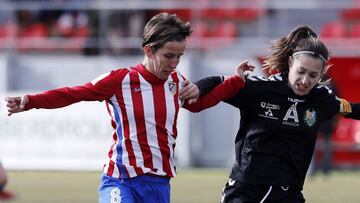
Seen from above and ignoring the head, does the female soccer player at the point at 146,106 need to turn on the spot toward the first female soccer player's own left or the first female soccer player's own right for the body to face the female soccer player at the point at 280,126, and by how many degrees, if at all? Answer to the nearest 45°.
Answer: approximately 45° to the first female soccer player's own left

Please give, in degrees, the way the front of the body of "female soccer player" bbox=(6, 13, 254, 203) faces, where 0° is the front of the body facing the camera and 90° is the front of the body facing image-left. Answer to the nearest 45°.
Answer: approximately 315°
